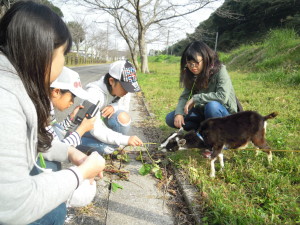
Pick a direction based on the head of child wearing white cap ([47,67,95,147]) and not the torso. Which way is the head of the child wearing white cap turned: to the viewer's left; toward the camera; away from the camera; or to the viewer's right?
to the viewer's right

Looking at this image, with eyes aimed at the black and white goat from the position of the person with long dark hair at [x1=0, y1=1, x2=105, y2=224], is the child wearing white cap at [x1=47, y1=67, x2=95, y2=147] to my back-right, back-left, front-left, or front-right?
front-left

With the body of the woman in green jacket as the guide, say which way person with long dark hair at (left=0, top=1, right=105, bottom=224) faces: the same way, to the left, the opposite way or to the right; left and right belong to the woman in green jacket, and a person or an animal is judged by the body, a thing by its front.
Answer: the opposite way

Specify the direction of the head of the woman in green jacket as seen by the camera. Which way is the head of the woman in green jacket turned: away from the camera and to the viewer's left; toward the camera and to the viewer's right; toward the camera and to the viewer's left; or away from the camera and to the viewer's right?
toward the camera and to the viewer's left

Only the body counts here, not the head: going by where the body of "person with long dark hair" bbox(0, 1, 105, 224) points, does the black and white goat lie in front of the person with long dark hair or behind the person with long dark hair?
in front

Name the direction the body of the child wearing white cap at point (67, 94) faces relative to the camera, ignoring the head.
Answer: to the viewer's right

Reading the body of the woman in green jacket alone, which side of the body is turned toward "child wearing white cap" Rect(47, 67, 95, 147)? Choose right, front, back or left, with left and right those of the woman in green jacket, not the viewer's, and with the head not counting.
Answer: front

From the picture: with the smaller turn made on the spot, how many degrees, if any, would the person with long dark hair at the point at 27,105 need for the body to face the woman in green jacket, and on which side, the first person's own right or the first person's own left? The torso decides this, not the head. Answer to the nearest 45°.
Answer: approximately 45° to the first person's own left

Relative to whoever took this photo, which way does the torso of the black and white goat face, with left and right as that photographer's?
facing to the left of the viewer

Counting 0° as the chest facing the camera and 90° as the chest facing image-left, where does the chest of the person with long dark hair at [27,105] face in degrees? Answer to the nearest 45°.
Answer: approximately 270°

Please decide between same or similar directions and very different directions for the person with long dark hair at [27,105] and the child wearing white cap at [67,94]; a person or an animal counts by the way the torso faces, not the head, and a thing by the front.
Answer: same or similar directions

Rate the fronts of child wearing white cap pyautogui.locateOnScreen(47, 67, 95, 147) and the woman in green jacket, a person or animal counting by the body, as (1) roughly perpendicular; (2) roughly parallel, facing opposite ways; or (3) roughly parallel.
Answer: roughly parallel, facing opposite ways
